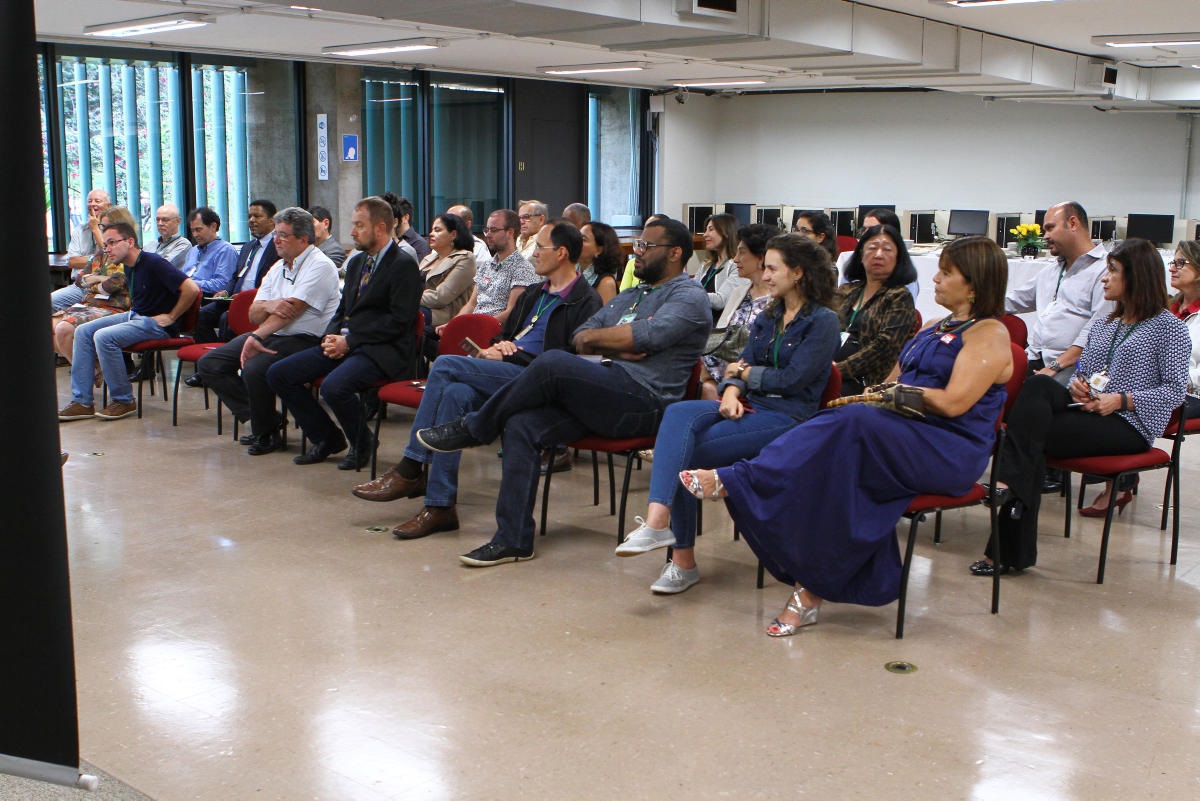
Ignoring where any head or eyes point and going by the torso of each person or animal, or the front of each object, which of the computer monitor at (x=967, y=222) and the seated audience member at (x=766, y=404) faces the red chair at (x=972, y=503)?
the computer monitor

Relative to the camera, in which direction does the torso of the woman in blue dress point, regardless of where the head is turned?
to the viewer's left

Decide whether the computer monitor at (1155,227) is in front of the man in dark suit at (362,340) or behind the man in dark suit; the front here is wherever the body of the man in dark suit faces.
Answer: behind

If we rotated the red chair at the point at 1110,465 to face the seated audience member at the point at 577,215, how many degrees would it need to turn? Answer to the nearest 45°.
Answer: approximately 45° to its right

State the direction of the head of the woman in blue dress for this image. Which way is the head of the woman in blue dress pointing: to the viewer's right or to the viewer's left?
to the viewer's left

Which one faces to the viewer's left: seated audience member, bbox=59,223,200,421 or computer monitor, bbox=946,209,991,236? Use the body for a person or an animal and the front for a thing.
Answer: the seated audience member

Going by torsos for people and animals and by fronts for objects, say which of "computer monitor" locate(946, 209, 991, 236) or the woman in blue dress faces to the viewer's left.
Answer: the woman in blue dress

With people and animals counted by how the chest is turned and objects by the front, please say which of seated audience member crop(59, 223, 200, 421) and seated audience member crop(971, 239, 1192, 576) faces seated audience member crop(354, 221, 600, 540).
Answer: seated audience member crop(971, 239, 1192, 576)

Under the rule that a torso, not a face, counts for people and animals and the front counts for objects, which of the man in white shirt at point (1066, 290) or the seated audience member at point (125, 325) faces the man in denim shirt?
the man in white shirt

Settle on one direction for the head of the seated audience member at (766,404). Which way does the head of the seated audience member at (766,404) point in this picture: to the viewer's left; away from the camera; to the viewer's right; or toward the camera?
to the viewer's left
